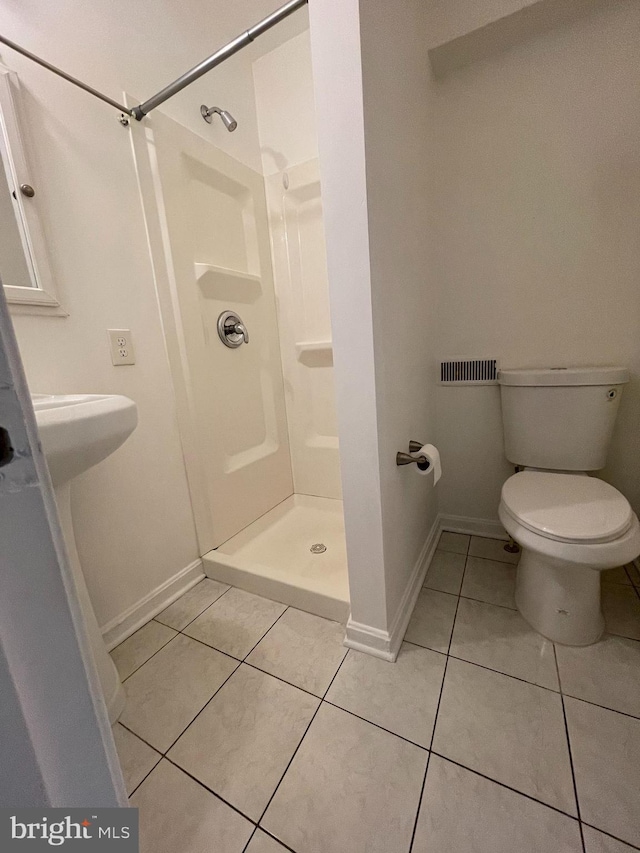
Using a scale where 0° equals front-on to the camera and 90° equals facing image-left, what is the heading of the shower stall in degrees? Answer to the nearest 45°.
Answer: approximately 45°

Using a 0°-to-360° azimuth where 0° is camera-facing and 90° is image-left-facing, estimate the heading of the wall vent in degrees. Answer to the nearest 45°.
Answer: approximately 0°

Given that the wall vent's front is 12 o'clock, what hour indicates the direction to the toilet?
The toilet is roughly at 11 o'clock from the wall vent.

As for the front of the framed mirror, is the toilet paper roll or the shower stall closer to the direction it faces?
the toilet paper roll

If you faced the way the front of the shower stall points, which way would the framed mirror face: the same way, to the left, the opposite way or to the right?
to the left

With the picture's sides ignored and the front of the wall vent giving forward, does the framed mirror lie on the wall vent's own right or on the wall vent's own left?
on the wall vent's own right

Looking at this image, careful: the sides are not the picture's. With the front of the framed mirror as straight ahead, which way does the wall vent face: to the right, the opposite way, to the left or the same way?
to the right

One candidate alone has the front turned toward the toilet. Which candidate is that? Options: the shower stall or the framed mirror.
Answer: the framed mirror

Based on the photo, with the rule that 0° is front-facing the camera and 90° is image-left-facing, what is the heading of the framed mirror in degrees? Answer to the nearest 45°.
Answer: approximately 315°
